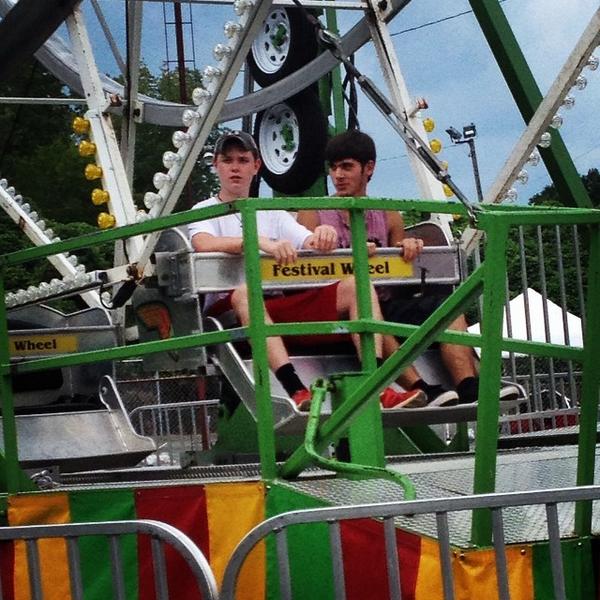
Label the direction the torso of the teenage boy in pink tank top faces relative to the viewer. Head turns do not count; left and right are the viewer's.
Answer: facing the viewer and to the right of the viewer

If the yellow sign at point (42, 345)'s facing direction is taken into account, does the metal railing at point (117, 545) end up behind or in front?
in front

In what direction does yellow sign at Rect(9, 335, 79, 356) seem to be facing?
toward the camera

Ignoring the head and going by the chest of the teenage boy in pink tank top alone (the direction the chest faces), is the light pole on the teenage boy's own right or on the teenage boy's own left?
on the teenage boy's own left

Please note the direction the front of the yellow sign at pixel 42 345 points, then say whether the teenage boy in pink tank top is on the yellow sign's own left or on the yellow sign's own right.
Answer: on the yellow sign's own left

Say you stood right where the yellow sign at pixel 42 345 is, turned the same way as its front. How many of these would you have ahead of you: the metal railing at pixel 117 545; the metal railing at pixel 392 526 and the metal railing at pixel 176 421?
2

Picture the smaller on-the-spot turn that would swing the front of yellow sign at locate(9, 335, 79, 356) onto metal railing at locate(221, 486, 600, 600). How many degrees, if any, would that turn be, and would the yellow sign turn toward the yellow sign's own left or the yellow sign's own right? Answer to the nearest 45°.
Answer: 0° — it already faces it

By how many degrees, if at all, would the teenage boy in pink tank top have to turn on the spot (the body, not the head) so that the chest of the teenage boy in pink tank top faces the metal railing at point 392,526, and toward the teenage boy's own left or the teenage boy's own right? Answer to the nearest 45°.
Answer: approximately 45° to the teenage boy's own right

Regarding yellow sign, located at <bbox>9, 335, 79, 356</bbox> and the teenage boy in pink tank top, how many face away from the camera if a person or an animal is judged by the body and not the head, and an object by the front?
0

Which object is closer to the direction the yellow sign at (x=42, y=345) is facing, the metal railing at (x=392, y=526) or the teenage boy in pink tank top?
the metal railing

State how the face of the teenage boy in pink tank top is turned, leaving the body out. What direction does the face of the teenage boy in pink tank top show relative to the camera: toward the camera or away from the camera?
toward the camera

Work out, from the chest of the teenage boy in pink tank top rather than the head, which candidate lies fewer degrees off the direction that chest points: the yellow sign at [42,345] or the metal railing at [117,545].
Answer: the metal railing
